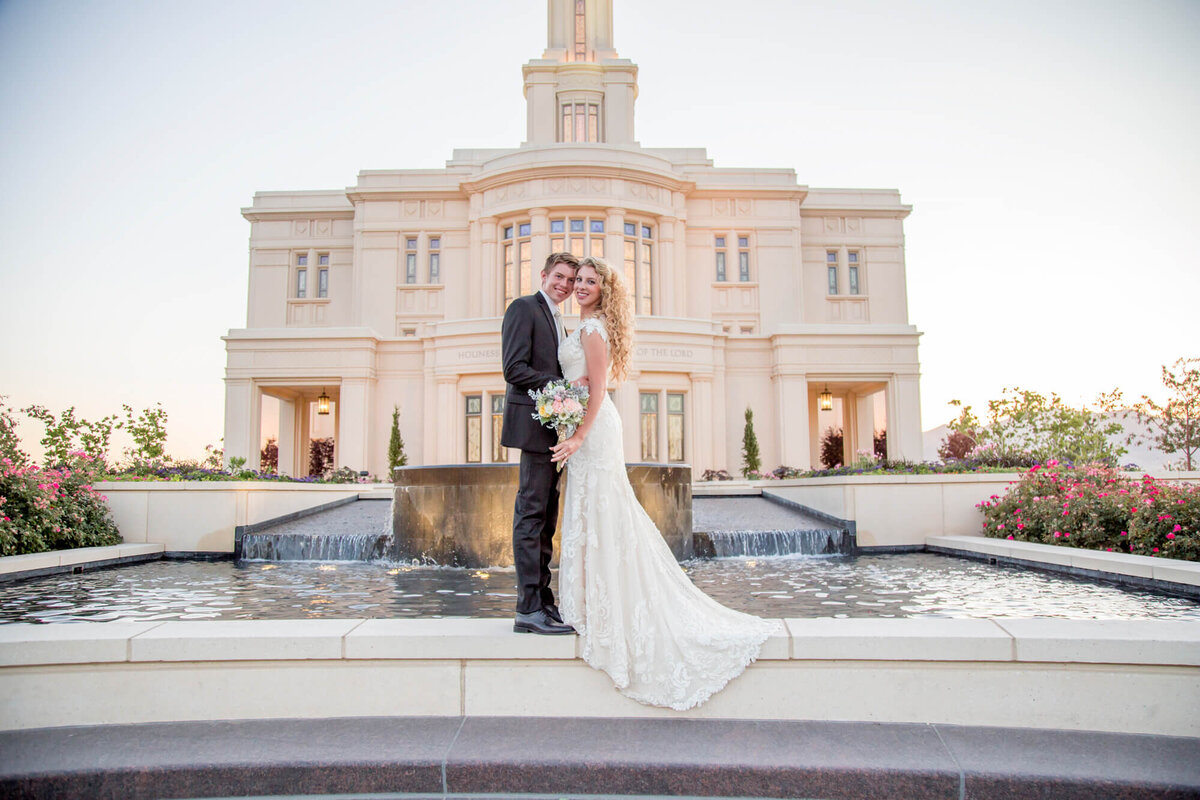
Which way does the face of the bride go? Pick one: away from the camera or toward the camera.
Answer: toward the camera

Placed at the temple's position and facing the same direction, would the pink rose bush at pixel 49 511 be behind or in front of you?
in front

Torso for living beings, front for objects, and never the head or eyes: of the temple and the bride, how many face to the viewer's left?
1

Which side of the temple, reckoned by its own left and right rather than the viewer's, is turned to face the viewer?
front

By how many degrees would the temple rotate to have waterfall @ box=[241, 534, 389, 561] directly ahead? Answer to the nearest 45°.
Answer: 0° — it already faces it

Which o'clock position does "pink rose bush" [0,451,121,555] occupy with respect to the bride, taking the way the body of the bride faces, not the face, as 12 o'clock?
The pink rose bush is roughly at 1 o'clock from the bride.

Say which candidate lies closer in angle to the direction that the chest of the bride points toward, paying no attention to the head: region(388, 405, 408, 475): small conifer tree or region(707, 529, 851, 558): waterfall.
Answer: the small conifer tree

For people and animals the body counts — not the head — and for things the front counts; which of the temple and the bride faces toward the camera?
the temple

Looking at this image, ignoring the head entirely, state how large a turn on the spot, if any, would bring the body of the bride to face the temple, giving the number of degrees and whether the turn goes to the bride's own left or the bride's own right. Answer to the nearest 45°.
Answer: approximately 90° to the bride's own right

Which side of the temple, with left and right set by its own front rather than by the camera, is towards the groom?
front

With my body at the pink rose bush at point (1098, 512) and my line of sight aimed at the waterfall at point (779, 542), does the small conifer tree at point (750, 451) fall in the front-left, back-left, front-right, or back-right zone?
front-right

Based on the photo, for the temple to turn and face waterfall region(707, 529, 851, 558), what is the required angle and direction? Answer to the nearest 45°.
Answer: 0° — it already faces it

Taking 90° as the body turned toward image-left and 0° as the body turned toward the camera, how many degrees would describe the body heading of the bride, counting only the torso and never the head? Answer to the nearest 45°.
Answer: approximately 90°

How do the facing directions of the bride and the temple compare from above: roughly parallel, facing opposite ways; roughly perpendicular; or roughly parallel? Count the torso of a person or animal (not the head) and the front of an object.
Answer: roughly perpendicular
